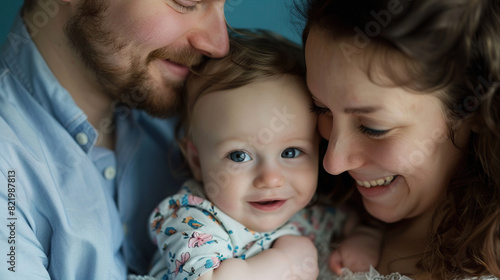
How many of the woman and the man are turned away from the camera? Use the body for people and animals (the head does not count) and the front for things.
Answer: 0

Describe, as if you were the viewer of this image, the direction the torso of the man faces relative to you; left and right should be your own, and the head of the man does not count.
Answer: facing the viewer and to the right of the viewer

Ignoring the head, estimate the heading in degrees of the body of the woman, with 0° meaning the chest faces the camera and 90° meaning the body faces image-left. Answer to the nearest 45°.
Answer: approximately 45°

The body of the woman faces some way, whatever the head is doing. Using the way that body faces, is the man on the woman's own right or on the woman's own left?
on the woman's own right

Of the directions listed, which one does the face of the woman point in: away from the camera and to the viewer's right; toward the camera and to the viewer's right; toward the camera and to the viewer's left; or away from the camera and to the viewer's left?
toward the camera and to the viewer's left

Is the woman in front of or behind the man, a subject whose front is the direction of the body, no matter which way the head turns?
in front
